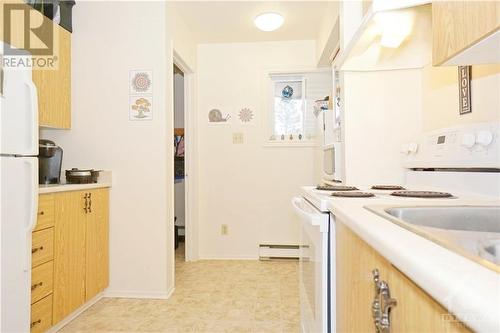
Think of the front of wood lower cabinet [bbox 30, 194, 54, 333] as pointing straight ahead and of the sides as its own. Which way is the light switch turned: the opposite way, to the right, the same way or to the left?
to the right

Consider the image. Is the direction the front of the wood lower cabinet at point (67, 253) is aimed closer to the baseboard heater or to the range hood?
the range hood

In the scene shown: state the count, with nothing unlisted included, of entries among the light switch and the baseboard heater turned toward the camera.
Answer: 2

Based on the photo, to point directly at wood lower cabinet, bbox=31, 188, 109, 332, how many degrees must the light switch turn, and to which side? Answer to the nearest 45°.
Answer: approximately 45° to its right

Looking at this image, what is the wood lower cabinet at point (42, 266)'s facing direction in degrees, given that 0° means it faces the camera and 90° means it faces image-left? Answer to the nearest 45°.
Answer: approximately 315°

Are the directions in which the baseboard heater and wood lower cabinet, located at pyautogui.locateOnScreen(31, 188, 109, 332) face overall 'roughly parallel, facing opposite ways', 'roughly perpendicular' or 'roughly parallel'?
roughly perpendicular

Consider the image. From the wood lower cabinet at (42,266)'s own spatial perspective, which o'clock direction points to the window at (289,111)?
The window is roughly at 10 o'clock from the wood lower cabinet.

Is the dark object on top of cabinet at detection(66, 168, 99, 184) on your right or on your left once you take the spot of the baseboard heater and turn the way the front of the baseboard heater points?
on your right
